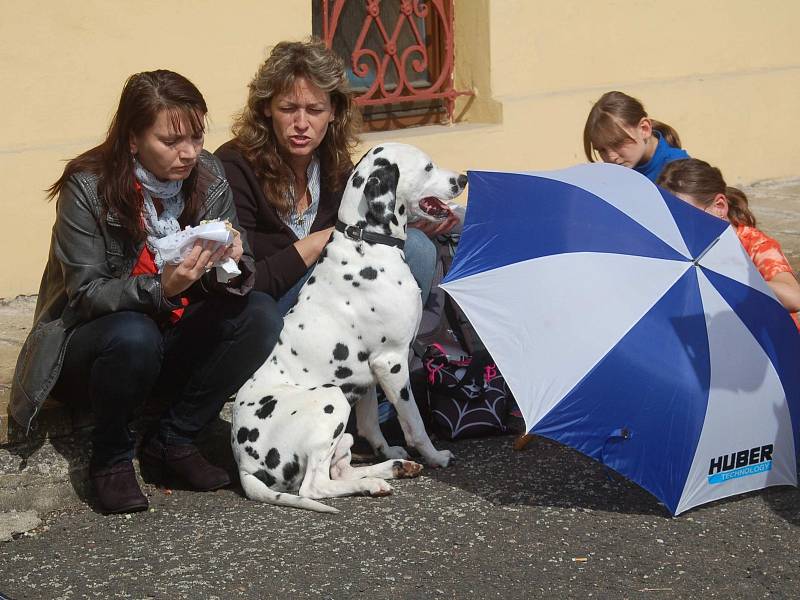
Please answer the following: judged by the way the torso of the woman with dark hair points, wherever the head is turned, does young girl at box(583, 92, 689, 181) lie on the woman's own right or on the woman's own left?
on the woman's own left

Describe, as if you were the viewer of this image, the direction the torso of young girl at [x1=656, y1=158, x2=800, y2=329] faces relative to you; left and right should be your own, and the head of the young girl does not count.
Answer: facing to the left of the viewer

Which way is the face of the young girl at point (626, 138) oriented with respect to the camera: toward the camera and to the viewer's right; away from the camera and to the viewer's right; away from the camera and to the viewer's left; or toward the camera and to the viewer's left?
toward the camera and to the viewer's left

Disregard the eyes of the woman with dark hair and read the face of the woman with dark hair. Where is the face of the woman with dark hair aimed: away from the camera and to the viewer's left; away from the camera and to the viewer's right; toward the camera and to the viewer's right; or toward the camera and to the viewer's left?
toward the camera and to the viewer's right

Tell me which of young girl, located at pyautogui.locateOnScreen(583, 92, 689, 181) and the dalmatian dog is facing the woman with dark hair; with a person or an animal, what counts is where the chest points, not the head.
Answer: the young girl

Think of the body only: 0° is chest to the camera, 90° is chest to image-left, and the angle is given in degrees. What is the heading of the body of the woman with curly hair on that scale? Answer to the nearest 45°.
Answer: approximately 315°

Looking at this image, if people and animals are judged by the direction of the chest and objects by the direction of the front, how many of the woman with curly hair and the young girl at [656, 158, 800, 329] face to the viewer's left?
1

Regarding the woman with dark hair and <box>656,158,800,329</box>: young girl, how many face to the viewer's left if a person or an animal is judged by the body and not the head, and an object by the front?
1

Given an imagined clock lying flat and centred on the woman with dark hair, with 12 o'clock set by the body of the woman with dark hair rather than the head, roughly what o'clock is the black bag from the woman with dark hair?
The black bag is roughly at 10 o'clock from the woman with dark hair.

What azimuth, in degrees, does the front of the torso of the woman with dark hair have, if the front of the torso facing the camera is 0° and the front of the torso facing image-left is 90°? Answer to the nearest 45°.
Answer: approximately 315°

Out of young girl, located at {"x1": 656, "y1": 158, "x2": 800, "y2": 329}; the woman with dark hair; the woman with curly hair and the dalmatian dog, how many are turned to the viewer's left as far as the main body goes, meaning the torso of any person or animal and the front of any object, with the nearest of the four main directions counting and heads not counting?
1

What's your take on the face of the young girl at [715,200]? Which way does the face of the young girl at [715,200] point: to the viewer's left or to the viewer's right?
to the viewer's left

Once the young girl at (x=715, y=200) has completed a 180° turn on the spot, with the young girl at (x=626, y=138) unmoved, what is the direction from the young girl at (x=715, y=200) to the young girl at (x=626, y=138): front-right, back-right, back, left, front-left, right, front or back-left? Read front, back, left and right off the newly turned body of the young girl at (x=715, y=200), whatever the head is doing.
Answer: back-left

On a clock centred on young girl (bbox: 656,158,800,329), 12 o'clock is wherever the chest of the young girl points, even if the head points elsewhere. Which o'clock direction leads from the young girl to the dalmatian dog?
The dalmatian dog is roughly at 11 o'clock from the young girl.

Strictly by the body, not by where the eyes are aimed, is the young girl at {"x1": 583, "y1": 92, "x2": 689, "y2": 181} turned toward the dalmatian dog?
yes
